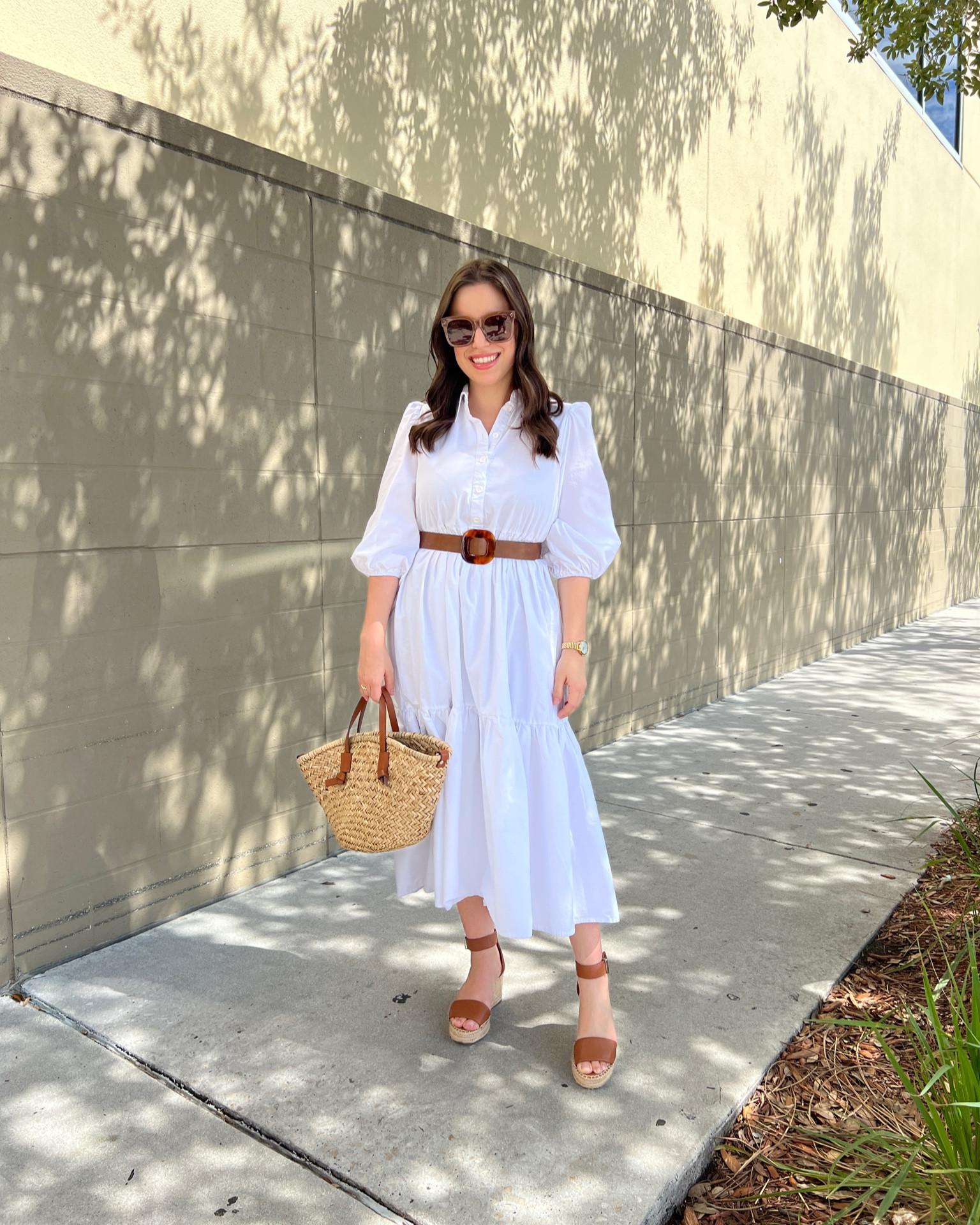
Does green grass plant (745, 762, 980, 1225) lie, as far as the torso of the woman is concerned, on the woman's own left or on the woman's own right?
on the woman's own left

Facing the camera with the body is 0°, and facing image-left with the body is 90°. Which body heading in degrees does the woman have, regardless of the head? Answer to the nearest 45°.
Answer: approximately 0°
